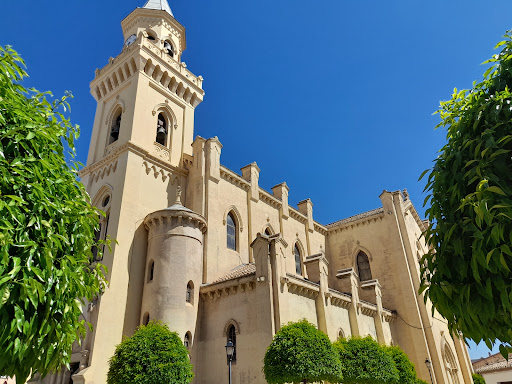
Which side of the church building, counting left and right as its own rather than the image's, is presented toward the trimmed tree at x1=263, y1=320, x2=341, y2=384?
left

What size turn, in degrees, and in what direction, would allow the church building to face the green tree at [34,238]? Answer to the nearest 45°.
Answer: approximately 45° to its left

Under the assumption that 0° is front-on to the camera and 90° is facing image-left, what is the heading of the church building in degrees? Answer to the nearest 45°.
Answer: approximately 45°
